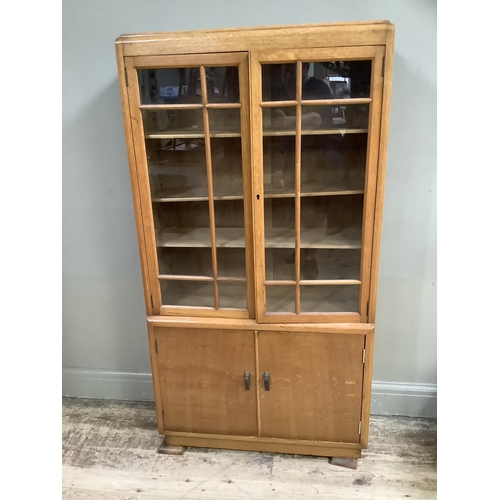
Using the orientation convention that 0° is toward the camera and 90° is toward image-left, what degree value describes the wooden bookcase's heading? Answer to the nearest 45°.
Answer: approximately 0°
